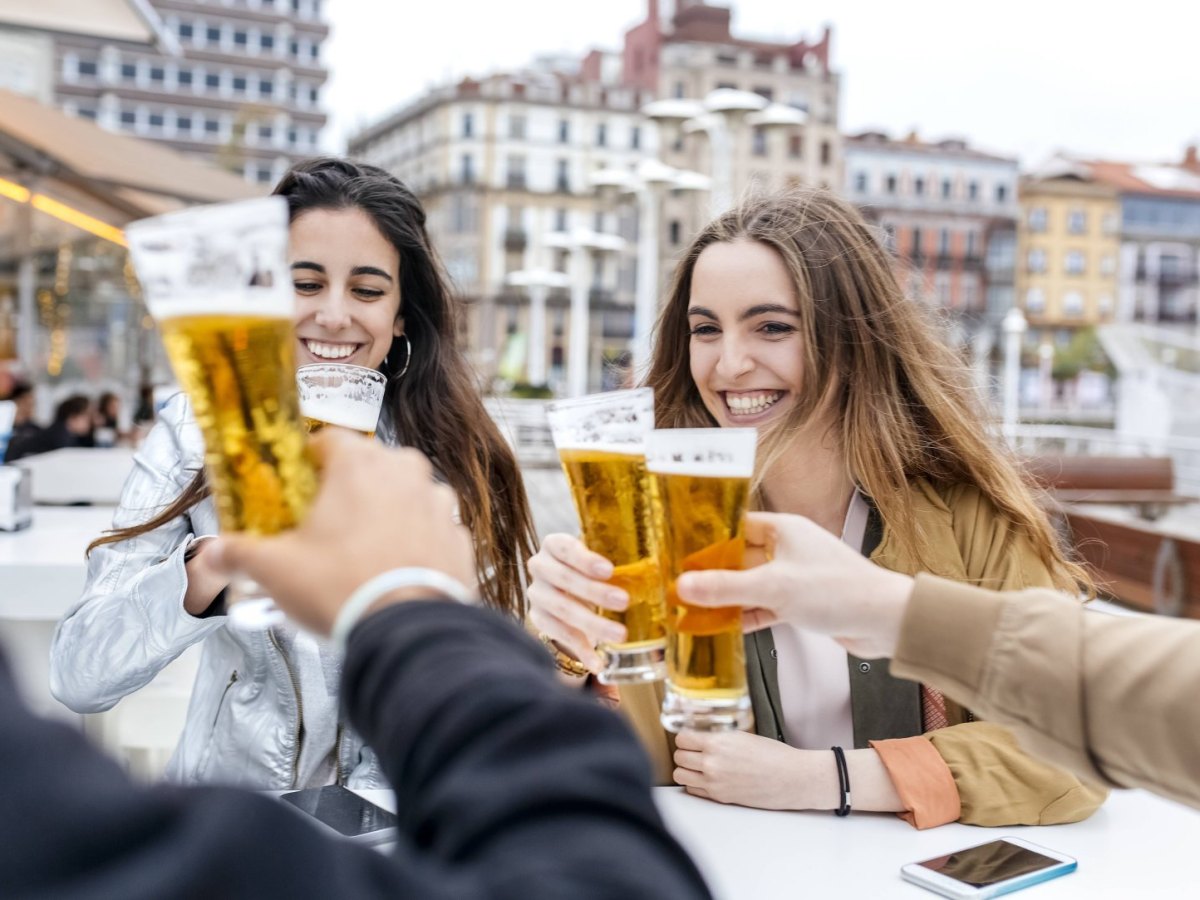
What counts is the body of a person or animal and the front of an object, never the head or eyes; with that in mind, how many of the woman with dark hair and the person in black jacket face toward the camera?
1

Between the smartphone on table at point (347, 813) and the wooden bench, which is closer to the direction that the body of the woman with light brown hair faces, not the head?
the smartphone on table

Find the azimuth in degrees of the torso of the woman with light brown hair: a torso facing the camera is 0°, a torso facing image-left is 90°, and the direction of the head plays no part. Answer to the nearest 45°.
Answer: approximately 45°

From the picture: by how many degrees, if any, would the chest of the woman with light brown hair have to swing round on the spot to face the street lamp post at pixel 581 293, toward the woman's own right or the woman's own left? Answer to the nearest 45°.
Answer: approximately 135° to the woman's own right

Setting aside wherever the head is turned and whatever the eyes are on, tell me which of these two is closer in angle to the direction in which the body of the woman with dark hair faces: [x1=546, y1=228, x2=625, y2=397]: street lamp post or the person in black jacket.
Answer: the person in black jacket

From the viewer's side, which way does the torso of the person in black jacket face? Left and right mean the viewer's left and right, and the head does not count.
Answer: facing away from the viewer
